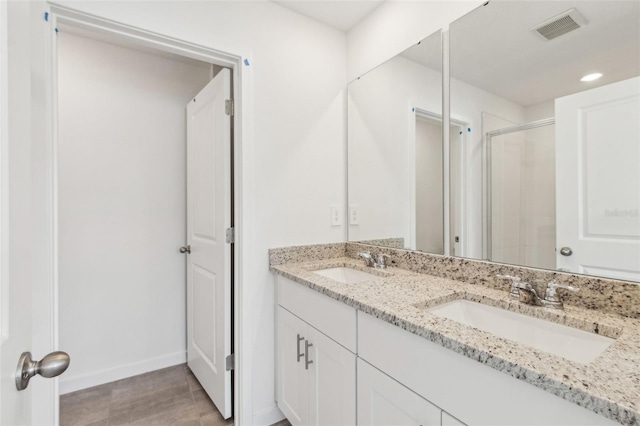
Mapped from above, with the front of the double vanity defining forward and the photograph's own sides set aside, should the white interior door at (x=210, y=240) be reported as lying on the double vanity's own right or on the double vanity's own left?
on the double vanity's own right

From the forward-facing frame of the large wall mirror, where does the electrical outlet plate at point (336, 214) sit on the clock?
The electrical outlet plate is roughly at 2 o'clock from the large wall mirror.

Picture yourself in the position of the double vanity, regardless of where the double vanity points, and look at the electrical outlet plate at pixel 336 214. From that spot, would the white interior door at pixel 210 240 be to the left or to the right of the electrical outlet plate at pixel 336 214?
left

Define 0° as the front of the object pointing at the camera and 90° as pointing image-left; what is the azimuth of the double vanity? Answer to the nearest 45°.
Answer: approximately 45°

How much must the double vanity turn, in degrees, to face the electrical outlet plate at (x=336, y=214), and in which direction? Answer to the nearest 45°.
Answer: approximately 90° to its right

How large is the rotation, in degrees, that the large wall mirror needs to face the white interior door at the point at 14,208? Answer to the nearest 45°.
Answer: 0° — it already faces it

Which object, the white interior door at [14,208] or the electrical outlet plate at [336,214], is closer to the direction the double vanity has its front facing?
the white interior door
